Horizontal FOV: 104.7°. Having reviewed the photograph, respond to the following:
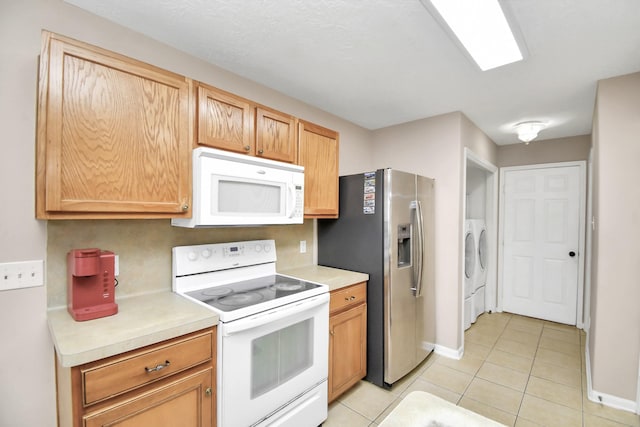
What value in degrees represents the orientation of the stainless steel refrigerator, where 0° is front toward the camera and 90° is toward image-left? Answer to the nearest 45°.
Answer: approximately 315°

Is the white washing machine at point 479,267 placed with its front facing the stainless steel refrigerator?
no

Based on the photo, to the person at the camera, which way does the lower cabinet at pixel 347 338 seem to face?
facing the viewer and to the right of the viewer

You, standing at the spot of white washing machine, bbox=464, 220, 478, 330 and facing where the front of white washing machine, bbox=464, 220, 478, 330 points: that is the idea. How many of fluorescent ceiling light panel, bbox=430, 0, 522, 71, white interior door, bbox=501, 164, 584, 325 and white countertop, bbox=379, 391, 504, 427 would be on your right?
2

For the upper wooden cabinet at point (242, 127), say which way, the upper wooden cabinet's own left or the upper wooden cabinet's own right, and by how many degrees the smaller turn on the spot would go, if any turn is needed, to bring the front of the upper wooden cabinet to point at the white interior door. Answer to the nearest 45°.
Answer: approximately 45° to the upper wooden cabinet's own left

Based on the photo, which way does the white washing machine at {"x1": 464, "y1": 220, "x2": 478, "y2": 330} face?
to the viewer's right

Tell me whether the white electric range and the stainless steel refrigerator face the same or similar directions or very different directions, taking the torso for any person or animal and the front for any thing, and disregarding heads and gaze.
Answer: same or similar directions

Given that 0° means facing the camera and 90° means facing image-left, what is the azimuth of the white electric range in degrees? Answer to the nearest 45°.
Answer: approximately 315°

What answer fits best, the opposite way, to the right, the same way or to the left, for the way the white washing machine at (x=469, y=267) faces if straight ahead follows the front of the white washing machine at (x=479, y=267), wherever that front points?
the same way
